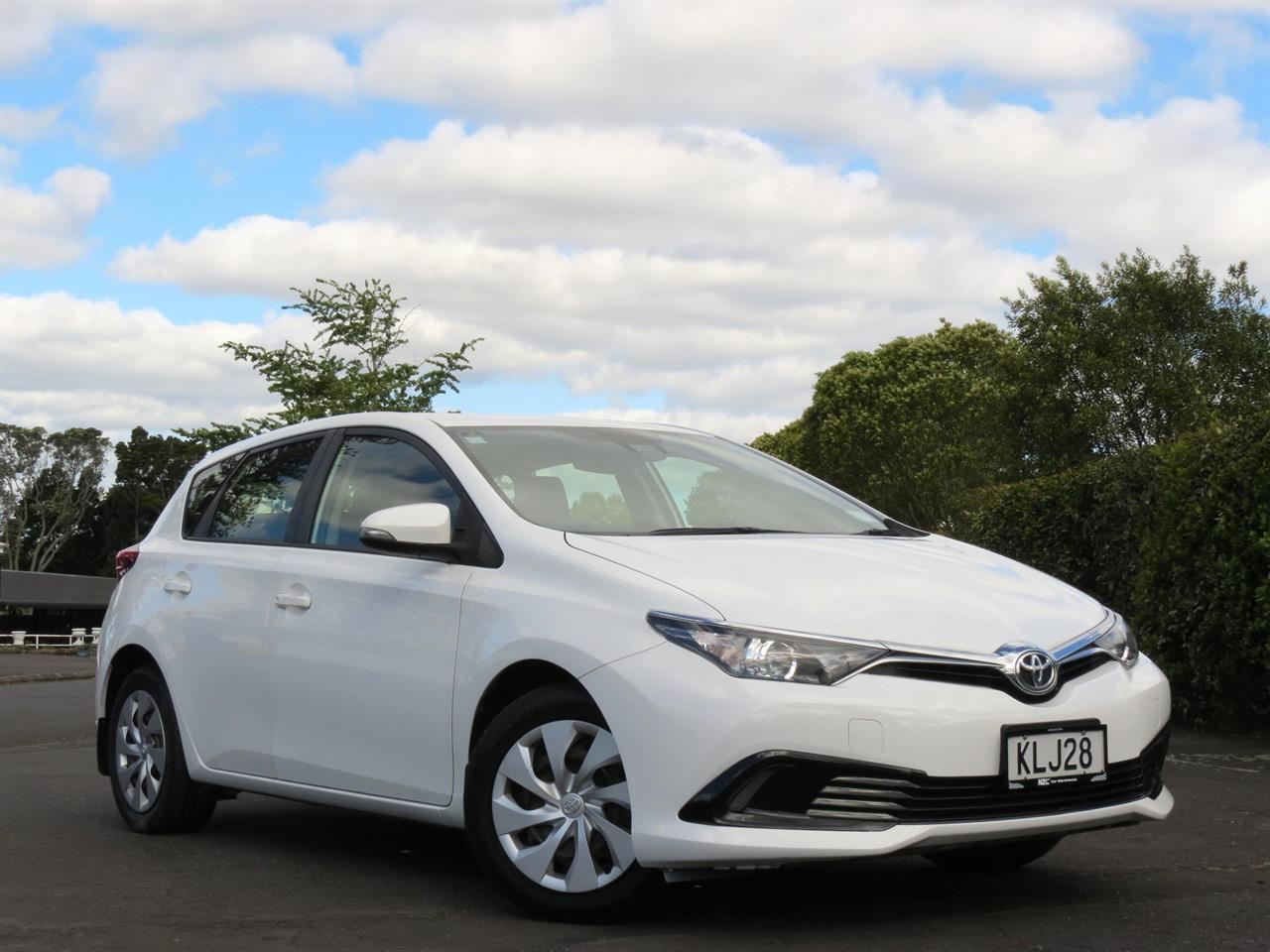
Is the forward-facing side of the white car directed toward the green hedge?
no

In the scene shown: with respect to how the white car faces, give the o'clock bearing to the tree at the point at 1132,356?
The tree is roughly at 8 o'clock from the white car.

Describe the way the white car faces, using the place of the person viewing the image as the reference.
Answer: facing the viewer and to the right of the viewer

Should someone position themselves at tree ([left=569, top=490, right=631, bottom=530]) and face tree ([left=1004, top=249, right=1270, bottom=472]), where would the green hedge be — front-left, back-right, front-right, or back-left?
front-right

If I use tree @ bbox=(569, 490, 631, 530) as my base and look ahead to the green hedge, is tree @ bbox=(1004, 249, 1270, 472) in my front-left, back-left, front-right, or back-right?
front-left

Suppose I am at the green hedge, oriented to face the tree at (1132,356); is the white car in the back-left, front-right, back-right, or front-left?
back-left
